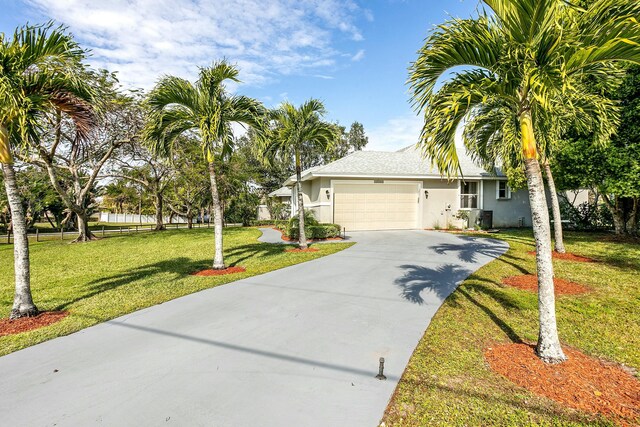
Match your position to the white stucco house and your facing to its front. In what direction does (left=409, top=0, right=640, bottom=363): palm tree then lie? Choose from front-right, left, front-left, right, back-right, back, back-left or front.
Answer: front

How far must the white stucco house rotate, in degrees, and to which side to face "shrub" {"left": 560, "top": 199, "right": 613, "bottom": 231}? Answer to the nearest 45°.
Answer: approximately 90° to its left

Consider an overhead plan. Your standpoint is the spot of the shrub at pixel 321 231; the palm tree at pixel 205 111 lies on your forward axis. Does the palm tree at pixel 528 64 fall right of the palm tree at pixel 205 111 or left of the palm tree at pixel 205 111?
left

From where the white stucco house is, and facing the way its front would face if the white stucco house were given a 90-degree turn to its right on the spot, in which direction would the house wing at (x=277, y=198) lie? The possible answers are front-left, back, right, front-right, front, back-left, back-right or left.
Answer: front-right

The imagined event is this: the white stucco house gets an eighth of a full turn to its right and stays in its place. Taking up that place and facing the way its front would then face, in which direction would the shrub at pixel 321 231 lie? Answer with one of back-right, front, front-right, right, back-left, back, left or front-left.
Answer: front

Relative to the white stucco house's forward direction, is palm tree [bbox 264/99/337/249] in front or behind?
in front

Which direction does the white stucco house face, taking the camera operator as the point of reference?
facing the viewer
